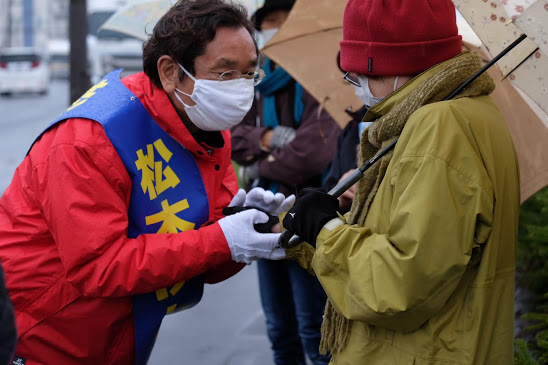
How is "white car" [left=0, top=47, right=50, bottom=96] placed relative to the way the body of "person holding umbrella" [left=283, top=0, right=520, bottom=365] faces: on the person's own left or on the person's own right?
on the person's own right

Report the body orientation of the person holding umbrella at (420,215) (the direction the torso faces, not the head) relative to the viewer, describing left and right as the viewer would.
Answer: facing to the left of the viewer

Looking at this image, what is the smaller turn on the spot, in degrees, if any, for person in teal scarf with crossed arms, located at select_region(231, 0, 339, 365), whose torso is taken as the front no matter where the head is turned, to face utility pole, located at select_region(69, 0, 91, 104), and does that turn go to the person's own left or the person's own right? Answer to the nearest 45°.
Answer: approximately 90° to the person's own right

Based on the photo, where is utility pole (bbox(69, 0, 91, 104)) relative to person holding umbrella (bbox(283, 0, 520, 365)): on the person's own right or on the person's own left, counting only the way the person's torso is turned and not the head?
on the person's own right

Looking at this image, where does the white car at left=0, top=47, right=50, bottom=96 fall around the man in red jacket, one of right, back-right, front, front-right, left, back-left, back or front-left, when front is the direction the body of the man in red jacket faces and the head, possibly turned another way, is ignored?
back-left

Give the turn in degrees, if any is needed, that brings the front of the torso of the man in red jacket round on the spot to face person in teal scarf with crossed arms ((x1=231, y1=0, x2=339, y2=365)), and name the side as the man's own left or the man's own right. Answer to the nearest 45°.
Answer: approximately 90° to the man's own left

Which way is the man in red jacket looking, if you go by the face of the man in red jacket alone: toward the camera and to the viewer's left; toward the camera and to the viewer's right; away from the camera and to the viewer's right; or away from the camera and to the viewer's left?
toward the camera and to the viewer's right

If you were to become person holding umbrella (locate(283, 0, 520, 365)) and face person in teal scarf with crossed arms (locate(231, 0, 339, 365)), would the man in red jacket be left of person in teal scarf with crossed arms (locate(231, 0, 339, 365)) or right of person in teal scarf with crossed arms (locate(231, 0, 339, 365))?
left

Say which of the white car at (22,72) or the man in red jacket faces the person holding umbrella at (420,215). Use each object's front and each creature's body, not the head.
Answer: the man in red jacket

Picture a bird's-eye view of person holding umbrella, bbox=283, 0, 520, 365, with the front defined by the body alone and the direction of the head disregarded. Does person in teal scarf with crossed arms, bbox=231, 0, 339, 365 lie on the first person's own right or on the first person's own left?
on the first person's own right

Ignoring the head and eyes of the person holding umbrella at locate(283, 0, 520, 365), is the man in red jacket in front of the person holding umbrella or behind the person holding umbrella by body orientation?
in front

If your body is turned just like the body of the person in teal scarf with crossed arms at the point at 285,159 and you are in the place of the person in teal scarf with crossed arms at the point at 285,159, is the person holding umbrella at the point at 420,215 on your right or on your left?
on your left
